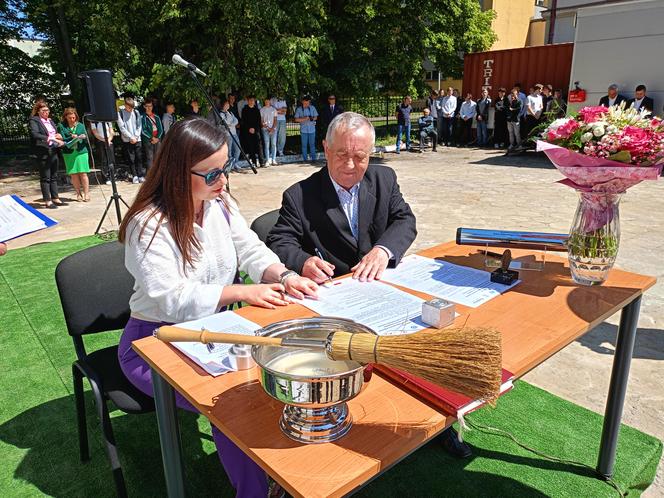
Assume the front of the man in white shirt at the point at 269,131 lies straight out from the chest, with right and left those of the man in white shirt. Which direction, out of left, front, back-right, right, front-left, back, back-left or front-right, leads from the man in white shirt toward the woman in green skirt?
front-right

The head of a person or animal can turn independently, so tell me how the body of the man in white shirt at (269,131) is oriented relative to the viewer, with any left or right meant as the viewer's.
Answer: facing the viewer

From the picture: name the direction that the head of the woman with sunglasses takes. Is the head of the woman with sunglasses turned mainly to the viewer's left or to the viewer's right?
to the viewer's right

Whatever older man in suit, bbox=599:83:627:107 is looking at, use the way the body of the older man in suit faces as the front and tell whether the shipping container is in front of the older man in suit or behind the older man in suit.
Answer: behind

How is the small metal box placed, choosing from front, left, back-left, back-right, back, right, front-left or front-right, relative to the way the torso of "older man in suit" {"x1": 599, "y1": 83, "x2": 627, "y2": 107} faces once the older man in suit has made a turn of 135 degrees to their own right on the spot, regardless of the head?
back-left

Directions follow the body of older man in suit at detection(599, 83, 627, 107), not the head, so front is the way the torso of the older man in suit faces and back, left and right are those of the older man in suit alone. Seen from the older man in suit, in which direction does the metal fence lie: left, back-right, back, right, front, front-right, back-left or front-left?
right

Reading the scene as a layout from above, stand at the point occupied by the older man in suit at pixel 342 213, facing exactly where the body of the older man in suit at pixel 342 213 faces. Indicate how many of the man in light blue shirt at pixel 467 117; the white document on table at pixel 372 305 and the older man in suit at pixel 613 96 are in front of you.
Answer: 1

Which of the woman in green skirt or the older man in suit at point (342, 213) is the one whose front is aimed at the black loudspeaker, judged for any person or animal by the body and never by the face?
the woman in green skirt

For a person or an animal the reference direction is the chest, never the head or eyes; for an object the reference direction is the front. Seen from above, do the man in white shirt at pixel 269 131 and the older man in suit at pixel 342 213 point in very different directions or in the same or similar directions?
same or similar directions

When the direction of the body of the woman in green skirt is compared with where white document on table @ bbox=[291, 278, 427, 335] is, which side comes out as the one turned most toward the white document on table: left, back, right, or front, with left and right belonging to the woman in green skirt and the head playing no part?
front

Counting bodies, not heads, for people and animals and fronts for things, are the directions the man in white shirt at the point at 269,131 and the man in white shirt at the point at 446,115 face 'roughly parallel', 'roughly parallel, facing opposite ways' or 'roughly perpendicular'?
roughly parallel

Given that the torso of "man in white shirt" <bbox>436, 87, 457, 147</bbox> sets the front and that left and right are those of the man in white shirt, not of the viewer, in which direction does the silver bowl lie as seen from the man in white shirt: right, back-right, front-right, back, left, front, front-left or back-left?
front

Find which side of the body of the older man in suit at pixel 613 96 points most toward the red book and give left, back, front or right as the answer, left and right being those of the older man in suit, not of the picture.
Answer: front

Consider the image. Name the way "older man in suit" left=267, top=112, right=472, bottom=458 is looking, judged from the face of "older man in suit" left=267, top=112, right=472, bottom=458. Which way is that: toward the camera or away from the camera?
toward the camera

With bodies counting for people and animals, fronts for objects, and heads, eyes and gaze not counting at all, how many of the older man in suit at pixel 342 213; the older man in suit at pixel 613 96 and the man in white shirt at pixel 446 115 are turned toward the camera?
3

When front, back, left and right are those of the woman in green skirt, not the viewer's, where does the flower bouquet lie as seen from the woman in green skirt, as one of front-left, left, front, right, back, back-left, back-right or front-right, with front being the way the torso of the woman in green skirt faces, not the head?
front

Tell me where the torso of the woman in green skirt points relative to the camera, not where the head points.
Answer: toward the camera
